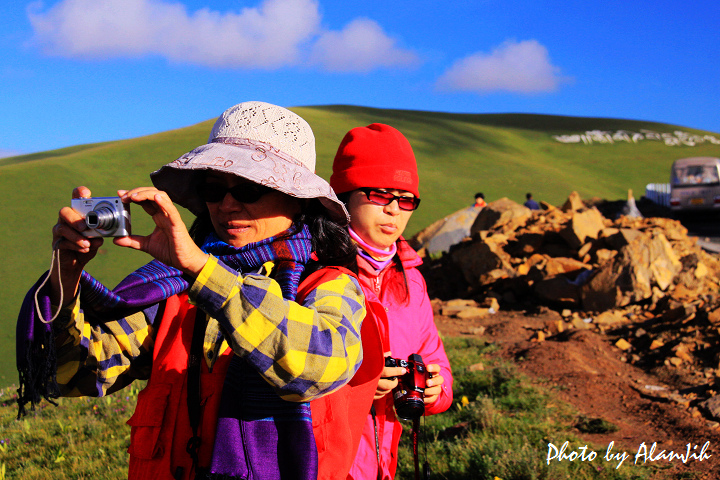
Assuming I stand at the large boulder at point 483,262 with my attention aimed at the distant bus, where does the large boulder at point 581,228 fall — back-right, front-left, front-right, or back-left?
front-right

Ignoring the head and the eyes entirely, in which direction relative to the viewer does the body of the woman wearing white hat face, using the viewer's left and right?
facing the viewer and to the left of the viewer

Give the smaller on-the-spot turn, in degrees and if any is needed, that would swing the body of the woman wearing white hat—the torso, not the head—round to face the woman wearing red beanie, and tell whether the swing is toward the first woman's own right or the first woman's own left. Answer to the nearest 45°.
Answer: approximately 180°

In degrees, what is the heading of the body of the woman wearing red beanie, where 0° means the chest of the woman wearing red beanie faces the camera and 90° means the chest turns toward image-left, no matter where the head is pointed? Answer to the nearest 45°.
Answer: approximately 315°
